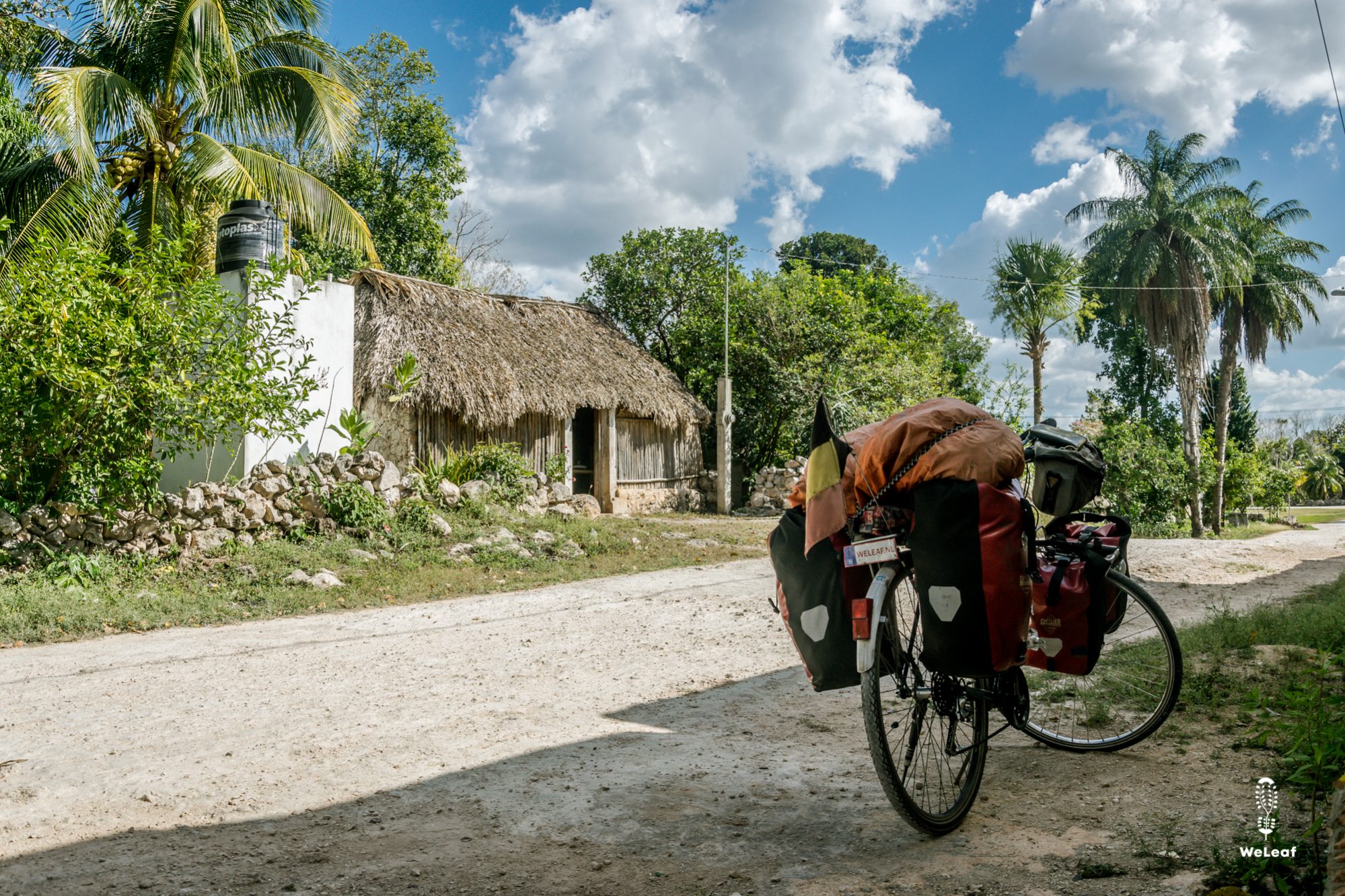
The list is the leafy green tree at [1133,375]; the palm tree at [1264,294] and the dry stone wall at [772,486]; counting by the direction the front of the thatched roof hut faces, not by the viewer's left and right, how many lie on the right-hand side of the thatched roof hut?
0

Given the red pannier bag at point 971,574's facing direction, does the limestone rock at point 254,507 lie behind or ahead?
behind

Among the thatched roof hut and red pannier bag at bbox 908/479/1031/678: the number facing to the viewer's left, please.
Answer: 0

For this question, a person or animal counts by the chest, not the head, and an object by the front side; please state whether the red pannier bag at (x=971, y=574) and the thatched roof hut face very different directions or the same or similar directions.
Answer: same or similar directions

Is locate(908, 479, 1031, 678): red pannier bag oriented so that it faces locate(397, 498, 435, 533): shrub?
no

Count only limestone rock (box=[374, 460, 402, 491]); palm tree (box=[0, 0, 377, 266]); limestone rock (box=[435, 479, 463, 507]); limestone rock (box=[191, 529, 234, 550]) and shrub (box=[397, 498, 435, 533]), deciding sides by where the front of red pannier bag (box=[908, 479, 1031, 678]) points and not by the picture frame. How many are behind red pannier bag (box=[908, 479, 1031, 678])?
5

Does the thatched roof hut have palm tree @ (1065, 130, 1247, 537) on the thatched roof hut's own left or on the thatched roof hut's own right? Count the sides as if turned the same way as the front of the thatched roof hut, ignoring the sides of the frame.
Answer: on the thatched roof hut's own left

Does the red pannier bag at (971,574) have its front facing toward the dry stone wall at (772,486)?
no

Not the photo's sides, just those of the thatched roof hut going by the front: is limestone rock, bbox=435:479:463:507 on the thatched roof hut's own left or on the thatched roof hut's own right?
on the thatched roof hut's own right

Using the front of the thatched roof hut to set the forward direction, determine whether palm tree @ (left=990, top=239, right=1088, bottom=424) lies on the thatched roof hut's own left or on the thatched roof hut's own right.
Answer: on the thatched roof hut's own left
